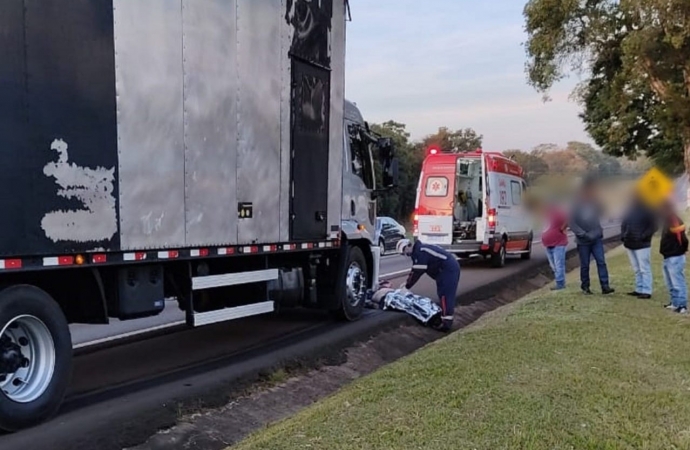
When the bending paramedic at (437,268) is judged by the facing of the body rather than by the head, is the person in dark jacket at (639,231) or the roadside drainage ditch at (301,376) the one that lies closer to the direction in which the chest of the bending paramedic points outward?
the roadside drainage ditch

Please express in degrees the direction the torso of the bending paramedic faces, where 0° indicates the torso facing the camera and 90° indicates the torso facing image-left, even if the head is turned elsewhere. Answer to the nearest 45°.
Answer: approximately 90°

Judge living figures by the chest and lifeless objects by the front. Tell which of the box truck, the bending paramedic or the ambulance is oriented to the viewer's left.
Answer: the bending paramedic

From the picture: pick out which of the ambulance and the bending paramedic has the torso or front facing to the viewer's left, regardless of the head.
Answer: the bending paramedic

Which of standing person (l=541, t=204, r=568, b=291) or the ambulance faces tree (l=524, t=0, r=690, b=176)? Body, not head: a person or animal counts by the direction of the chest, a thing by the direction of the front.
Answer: the ambulance

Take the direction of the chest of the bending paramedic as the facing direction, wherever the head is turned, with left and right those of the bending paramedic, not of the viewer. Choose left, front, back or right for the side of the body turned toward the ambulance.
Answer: right

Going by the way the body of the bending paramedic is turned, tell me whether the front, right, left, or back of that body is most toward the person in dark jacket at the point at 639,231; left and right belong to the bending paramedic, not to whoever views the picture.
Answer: back

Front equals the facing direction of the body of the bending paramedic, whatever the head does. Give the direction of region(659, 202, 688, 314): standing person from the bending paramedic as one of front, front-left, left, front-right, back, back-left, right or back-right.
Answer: back

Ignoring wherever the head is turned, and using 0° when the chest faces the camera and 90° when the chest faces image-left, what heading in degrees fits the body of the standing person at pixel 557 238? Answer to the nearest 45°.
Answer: approximately 90°

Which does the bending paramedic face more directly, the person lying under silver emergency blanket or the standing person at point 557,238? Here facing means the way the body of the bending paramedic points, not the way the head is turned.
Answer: the person lying under silver emergency blanket

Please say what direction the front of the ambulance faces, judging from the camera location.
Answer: facing away from the viewer and to the right of the viewer
